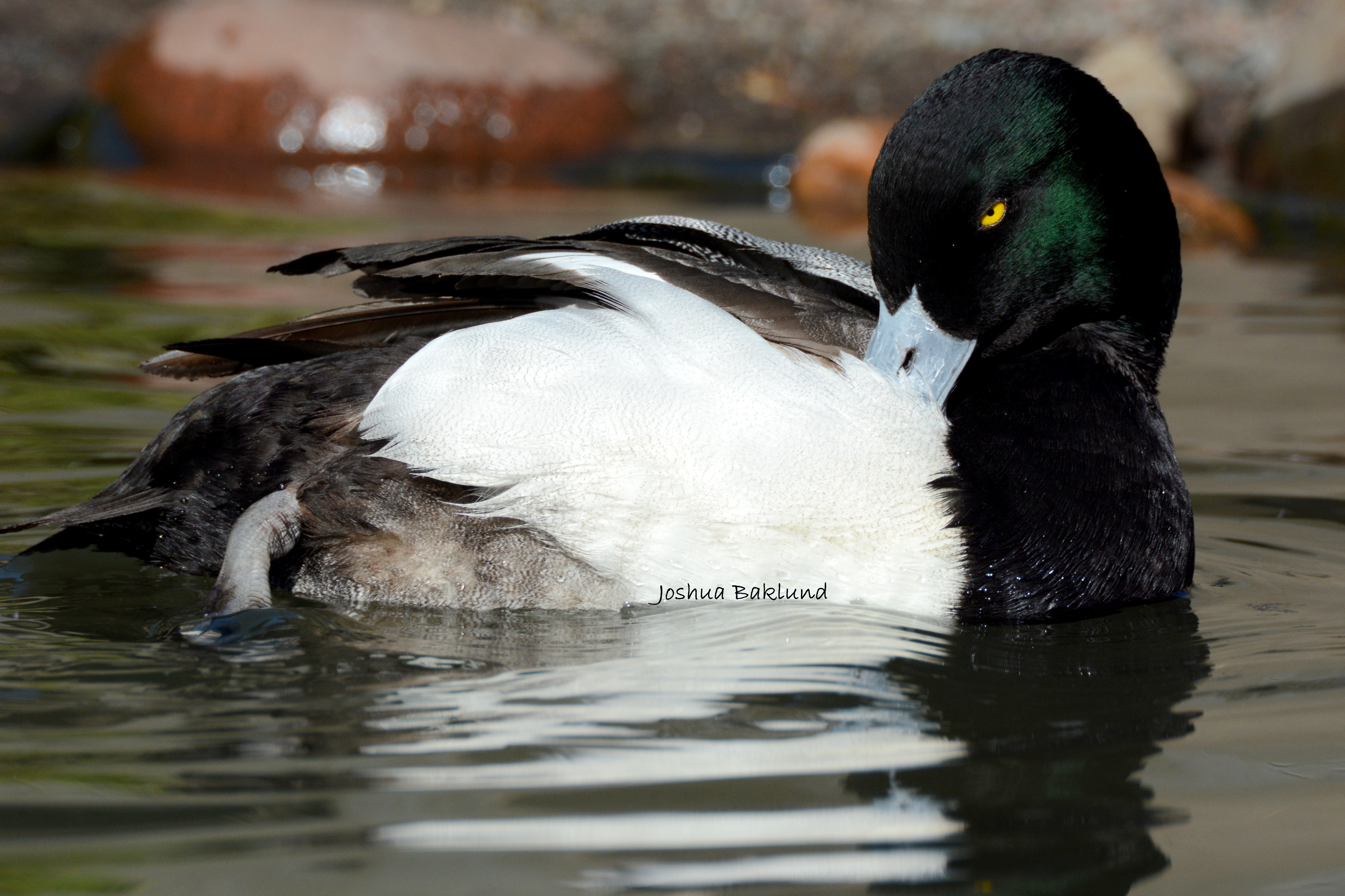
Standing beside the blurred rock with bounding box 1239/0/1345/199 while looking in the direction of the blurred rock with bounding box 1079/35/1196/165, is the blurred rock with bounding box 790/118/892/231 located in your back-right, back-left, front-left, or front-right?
front-left

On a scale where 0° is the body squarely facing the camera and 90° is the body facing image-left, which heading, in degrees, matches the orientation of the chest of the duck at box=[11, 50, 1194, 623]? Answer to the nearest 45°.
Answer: approximately 270°

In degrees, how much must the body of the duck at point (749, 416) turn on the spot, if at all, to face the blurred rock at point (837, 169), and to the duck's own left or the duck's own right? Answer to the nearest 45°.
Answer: approximately 90° to the duck's own left

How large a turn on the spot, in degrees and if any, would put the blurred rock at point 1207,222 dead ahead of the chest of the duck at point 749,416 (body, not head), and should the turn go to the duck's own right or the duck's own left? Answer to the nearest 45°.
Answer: approximately 45° to the duck's own left

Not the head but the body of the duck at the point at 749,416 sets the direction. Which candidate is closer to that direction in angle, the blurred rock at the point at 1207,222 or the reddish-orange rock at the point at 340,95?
the blurred rock

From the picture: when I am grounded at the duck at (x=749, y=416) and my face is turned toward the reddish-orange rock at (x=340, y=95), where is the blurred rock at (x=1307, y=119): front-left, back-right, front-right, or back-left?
front-right

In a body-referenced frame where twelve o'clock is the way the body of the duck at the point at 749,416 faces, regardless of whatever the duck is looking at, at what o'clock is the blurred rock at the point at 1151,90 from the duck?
The blurred rock is roughly at 10 o'clock from the duck.

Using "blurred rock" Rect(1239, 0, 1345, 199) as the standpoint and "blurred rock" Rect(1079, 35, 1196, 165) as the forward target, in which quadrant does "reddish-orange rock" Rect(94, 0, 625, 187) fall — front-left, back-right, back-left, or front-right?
front-left

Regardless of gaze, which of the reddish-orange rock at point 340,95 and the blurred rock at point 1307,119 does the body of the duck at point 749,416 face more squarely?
the blurred rock
